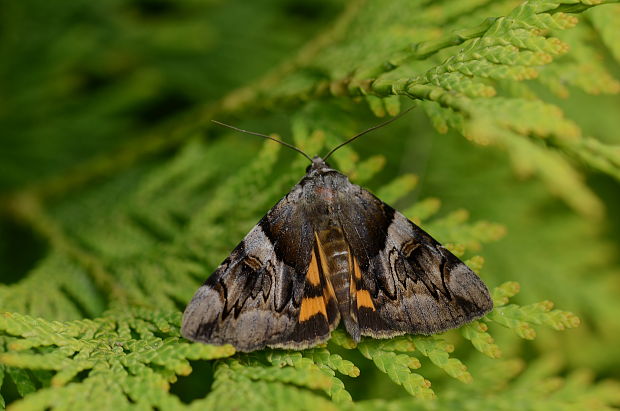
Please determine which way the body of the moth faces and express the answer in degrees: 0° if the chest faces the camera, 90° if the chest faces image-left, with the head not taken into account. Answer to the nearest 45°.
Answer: approximately 180°
